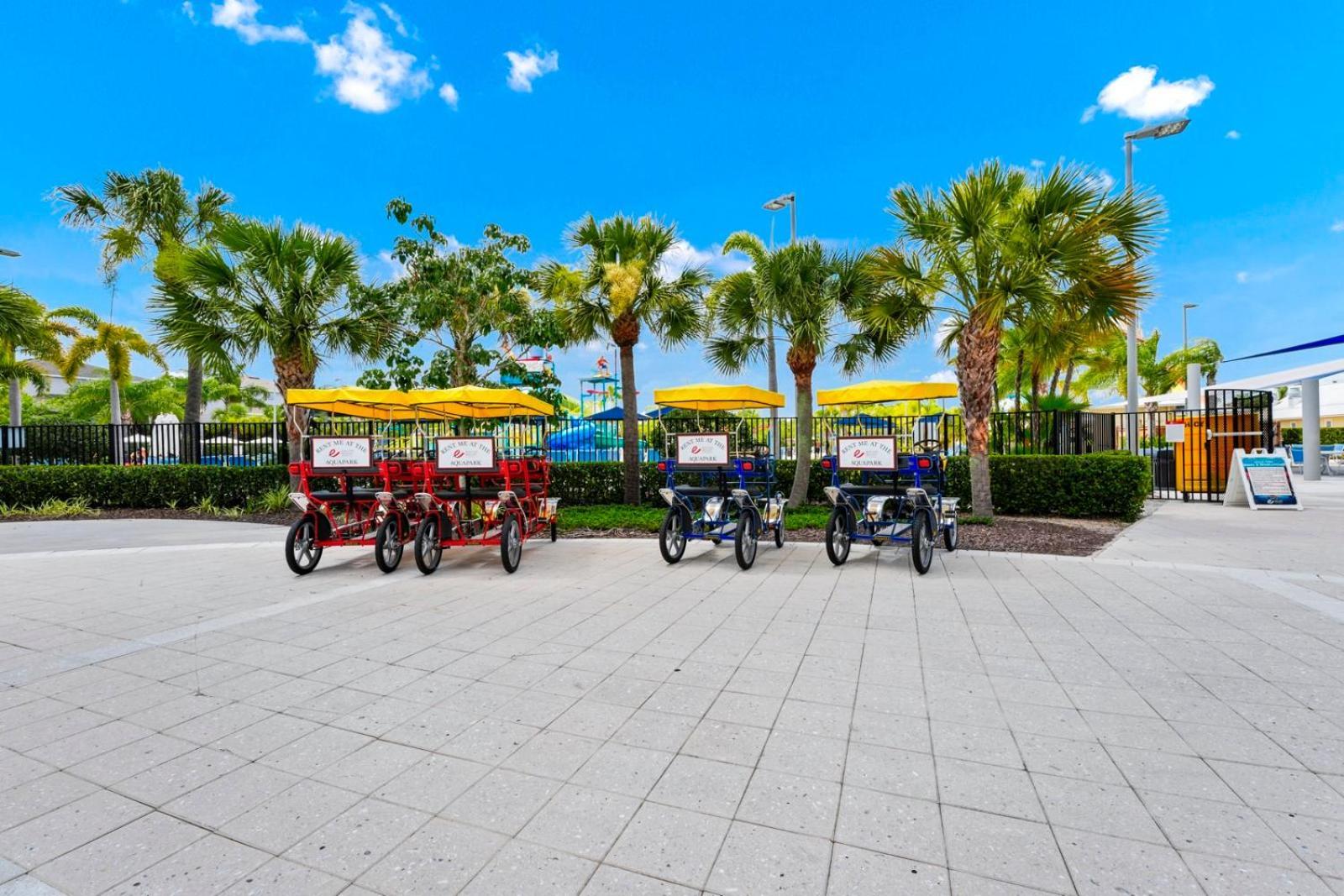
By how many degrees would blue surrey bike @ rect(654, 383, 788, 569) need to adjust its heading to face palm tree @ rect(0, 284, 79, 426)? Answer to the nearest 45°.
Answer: approximately 90° to its left

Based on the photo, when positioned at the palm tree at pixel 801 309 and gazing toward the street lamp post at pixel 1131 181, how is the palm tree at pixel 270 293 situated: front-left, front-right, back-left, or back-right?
back-left

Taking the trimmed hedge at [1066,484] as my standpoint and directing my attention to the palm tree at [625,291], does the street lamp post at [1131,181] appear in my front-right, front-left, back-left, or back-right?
back-right

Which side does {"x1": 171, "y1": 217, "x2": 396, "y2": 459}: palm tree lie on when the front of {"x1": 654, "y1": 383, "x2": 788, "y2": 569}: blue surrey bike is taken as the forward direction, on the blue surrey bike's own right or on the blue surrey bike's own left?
on the blue surrey bike's own left

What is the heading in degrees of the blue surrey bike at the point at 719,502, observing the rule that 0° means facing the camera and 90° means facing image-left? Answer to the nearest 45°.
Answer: approximately 225°

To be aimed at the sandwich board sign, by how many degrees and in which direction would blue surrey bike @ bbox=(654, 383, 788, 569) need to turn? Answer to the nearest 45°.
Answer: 0° — it already faces it

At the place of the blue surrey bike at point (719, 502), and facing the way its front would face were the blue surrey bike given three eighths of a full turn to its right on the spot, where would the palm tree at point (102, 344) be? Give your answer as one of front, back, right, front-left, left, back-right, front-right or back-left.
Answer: back-right
